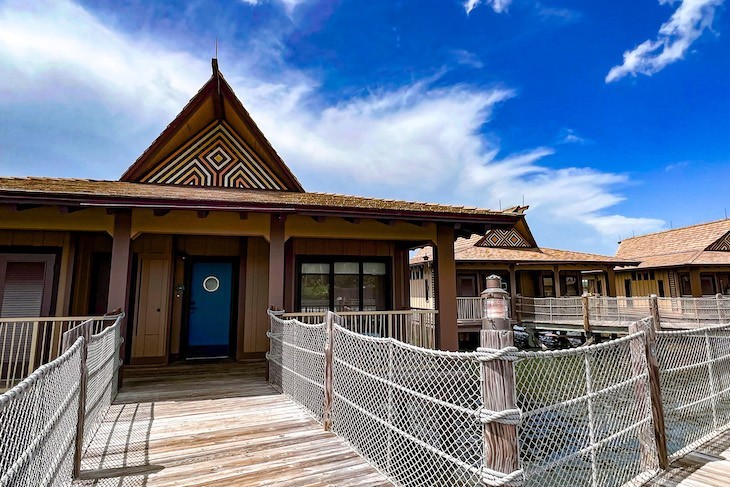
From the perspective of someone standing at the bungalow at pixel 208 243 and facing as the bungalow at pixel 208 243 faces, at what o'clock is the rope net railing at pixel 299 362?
The rope net railing is roughly at 11 o'clock from the bungalow.

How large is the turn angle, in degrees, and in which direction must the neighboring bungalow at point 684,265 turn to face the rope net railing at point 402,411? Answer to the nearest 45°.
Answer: approximately 45° to its right

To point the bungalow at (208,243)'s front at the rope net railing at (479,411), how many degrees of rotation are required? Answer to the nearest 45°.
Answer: approximately 45° to its left

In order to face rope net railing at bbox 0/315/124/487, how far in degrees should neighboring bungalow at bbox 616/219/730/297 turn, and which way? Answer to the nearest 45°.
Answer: approximately 45° to its right

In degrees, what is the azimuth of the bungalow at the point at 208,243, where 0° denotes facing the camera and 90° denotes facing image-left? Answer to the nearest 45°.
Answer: approximately 0°

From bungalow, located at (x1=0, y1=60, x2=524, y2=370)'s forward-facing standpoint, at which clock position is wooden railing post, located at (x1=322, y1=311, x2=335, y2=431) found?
The wooden railing post is roughly at 11 o'clock from the bungalow.
